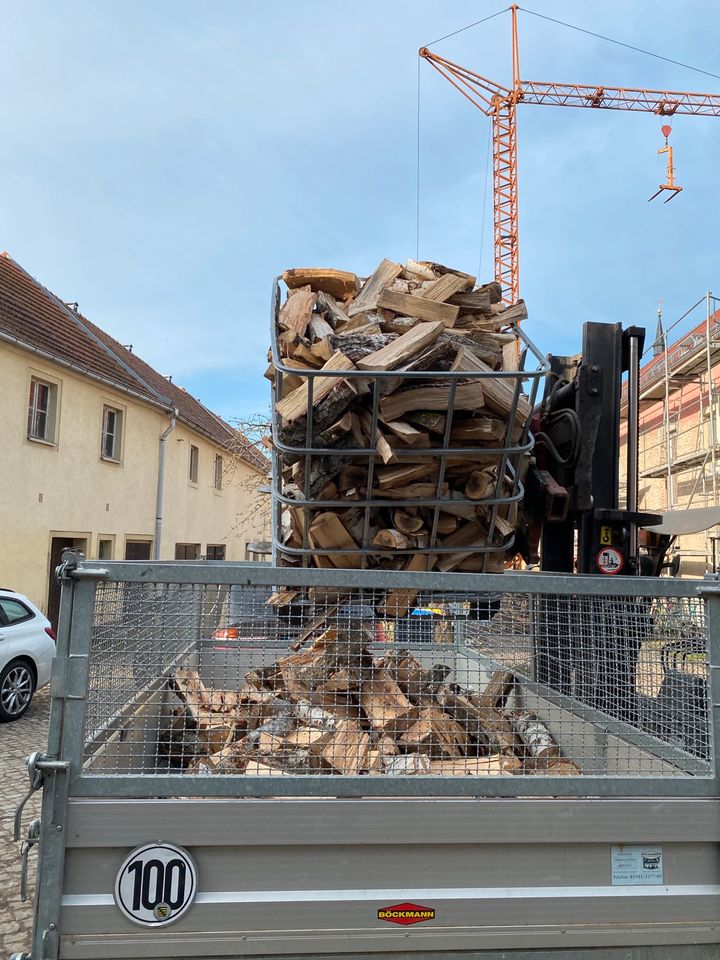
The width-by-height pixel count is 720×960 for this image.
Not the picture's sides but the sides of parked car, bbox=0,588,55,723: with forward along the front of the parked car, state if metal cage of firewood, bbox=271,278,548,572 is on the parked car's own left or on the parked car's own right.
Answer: on the parked car's own left

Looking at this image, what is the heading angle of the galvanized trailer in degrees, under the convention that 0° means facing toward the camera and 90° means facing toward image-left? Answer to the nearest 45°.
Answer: approximately 180°

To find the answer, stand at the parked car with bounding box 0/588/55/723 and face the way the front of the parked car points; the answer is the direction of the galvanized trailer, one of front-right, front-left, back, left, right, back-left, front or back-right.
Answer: front-left

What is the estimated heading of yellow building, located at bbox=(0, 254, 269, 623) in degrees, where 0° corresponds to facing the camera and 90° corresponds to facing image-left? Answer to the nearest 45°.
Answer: approximately 315°

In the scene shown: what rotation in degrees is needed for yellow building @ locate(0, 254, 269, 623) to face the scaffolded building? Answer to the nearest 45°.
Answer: approximately 45° to its left

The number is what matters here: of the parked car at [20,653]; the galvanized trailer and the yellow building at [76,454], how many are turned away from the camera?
1

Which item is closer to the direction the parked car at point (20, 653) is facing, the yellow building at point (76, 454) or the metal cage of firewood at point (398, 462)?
the metal cage of firewood

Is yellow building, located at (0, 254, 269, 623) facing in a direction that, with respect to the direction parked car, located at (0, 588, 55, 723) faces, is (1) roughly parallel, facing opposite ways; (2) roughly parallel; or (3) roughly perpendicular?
roughly perpendicular

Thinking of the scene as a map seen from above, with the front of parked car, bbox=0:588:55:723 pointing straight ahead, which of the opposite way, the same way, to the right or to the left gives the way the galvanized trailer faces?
the opposite way

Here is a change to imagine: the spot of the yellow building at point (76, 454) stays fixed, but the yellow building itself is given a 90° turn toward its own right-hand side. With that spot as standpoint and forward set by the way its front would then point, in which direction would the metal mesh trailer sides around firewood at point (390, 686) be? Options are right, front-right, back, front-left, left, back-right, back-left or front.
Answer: front-left

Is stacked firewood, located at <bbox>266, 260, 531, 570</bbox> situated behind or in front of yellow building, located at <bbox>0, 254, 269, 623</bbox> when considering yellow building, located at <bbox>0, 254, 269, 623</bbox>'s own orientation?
in front

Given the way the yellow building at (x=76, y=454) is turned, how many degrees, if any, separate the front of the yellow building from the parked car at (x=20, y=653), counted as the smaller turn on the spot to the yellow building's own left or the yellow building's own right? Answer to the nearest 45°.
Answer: approximately 45° to the yellow building's own right

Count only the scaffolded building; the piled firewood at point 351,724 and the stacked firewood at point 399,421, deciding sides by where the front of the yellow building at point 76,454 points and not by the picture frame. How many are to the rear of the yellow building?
0

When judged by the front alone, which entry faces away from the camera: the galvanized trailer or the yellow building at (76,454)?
the galvanized trailer
